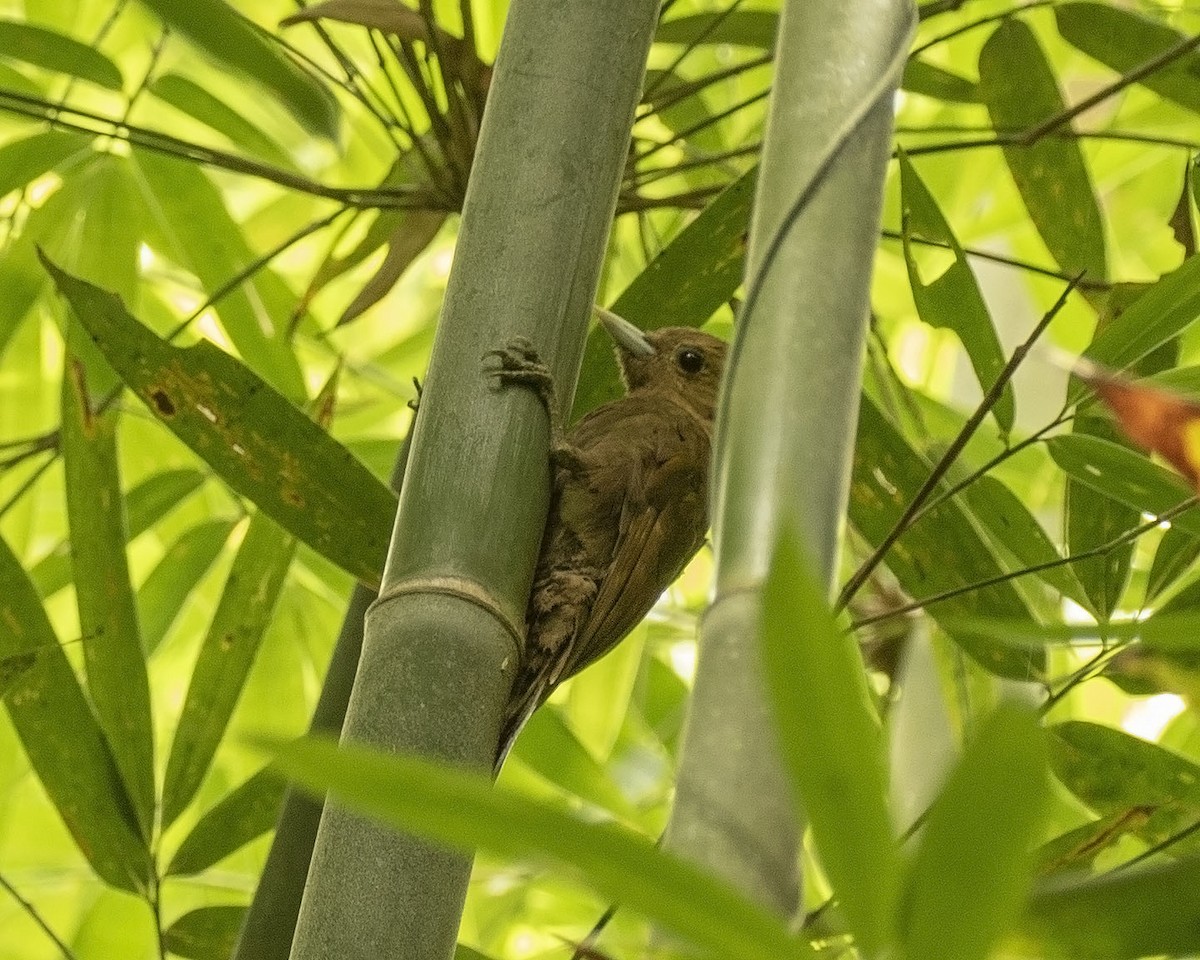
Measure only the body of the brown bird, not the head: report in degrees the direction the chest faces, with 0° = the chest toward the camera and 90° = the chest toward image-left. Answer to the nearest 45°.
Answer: approximately 90°

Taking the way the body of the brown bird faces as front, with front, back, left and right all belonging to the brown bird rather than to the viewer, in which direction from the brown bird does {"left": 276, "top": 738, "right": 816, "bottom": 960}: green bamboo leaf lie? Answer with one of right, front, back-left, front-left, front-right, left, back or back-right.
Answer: left
